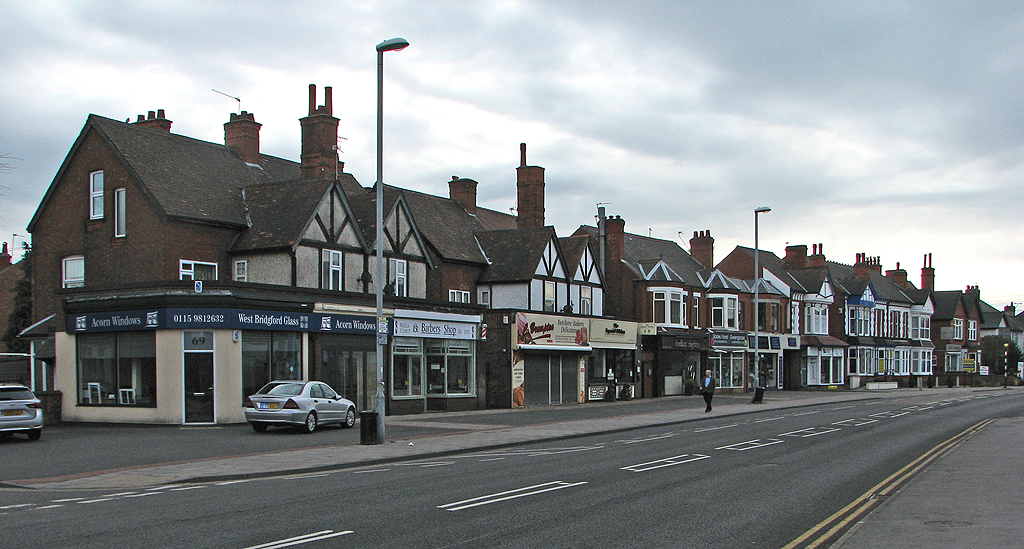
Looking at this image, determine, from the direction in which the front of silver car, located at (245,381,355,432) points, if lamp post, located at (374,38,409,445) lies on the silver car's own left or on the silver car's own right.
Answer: on the silver car's own right

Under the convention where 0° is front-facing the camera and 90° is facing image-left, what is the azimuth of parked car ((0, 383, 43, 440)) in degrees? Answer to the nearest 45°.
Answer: approximately 180°

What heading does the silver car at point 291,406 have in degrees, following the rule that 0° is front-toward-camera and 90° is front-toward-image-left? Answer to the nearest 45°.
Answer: approximately 225°
